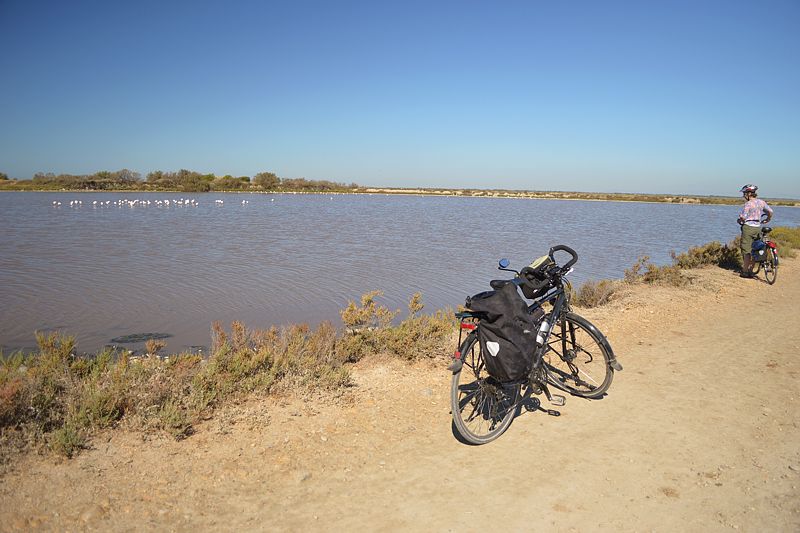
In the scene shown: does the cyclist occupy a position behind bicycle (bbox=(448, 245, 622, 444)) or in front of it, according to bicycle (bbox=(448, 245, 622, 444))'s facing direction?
in front

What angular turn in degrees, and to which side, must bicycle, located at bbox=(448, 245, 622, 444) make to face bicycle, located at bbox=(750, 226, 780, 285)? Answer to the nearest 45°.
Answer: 0° — it already faces it

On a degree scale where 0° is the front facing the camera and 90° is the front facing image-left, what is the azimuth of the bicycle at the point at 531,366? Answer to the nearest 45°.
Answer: approximately 225°

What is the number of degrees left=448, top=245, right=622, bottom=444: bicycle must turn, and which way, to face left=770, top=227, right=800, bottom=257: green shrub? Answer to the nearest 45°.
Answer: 0° — it already faces it
